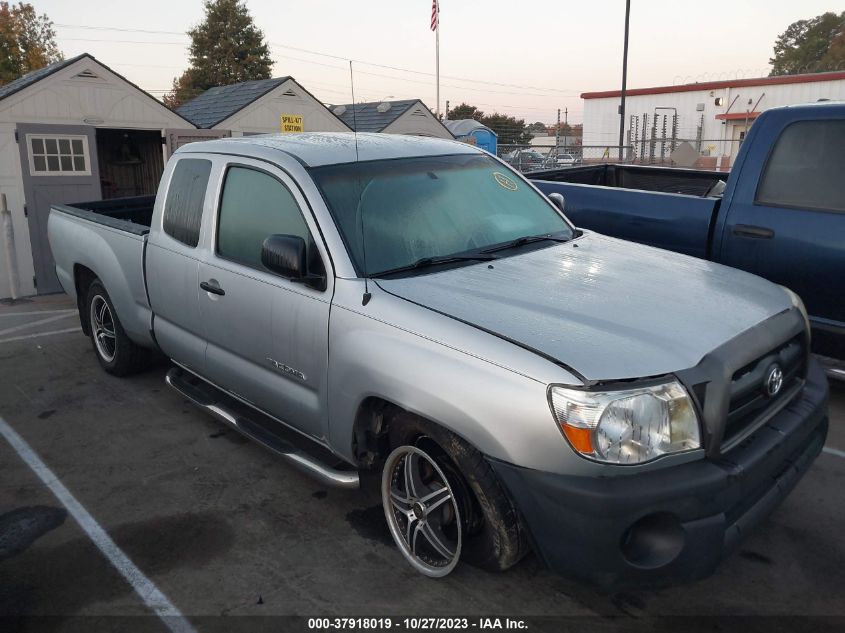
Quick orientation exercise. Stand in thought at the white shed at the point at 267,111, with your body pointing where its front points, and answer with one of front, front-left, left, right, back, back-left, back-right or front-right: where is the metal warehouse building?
left

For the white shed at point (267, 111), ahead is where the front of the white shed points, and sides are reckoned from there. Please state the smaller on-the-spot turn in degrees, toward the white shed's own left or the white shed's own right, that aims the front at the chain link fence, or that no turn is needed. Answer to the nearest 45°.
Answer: approximately 90° to the white shed's own left

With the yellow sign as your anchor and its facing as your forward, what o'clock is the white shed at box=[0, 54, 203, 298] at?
The white shed is roughly at 2 o'clock from the yellow sign.

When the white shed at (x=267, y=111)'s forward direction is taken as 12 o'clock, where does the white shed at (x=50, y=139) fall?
the white shed at (x=50, y=139) is roughly at 3 o'clock from the white shed at (x=267, y=111).

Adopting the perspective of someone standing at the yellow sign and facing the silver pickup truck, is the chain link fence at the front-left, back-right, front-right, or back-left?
back-left

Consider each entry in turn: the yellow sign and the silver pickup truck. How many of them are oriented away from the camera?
0

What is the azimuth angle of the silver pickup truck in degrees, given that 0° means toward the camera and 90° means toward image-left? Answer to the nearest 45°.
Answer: approximately 315°

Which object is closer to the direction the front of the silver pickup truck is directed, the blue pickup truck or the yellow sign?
the blue pickup truck

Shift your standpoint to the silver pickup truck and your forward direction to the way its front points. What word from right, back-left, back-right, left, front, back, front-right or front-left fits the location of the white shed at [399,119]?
back-left

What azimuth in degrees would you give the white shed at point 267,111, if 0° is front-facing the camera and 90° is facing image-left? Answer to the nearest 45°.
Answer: approximately 315°

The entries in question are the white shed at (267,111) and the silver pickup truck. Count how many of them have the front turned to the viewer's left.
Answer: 0

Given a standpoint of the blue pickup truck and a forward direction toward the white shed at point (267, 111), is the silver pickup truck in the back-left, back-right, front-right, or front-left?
back-left
